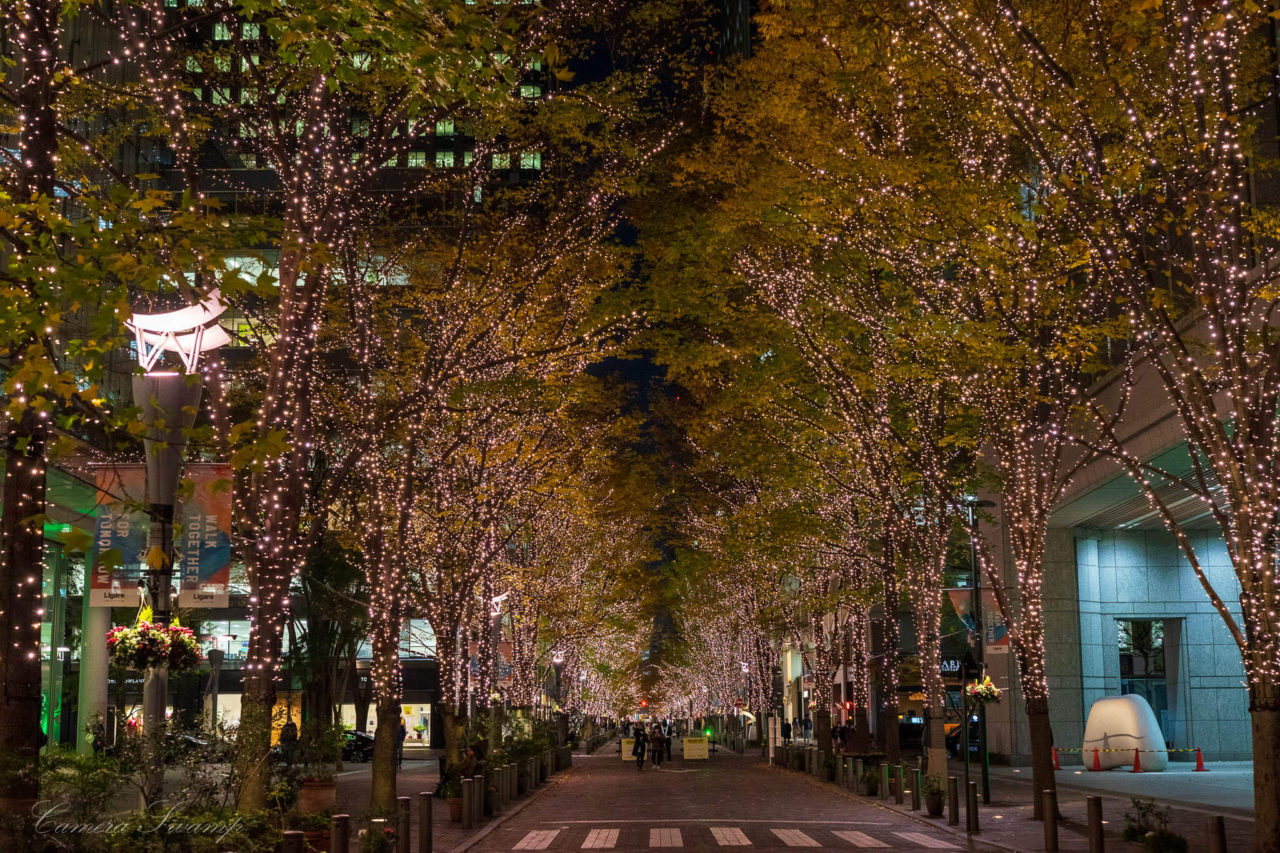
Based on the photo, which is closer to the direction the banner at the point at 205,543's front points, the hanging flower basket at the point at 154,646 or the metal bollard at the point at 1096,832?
the metal bollard

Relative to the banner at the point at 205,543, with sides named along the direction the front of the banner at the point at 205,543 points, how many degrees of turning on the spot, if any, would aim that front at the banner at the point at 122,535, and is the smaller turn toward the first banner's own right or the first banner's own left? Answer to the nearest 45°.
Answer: approximately 90° to the first banner's own right

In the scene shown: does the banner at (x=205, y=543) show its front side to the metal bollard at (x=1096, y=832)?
no

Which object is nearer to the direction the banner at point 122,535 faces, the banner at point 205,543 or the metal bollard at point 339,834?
the metal bollard

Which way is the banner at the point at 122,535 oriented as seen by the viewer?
toward the camera

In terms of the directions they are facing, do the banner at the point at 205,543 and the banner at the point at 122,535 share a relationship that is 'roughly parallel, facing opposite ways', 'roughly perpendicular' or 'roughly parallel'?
roughly parallel

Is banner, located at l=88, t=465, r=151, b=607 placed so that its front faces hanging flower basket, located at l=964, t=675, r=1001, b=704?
no

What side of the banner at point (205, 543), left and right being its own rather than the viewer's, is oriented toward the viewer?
front

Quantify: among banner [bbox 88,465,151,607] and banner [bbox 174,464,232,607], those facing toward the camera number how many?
2

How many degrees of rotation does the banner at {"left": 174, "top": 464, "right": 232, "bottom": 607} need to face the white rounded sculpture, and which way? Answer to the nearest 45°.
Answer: approximately 135° to its left

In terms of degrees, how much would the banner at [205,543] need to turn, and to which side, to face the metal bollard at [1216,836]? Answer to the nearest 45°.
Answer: approximately 45° to its left

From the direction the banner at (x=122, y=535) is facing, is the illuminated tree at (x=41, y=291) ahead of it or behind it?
ahead
